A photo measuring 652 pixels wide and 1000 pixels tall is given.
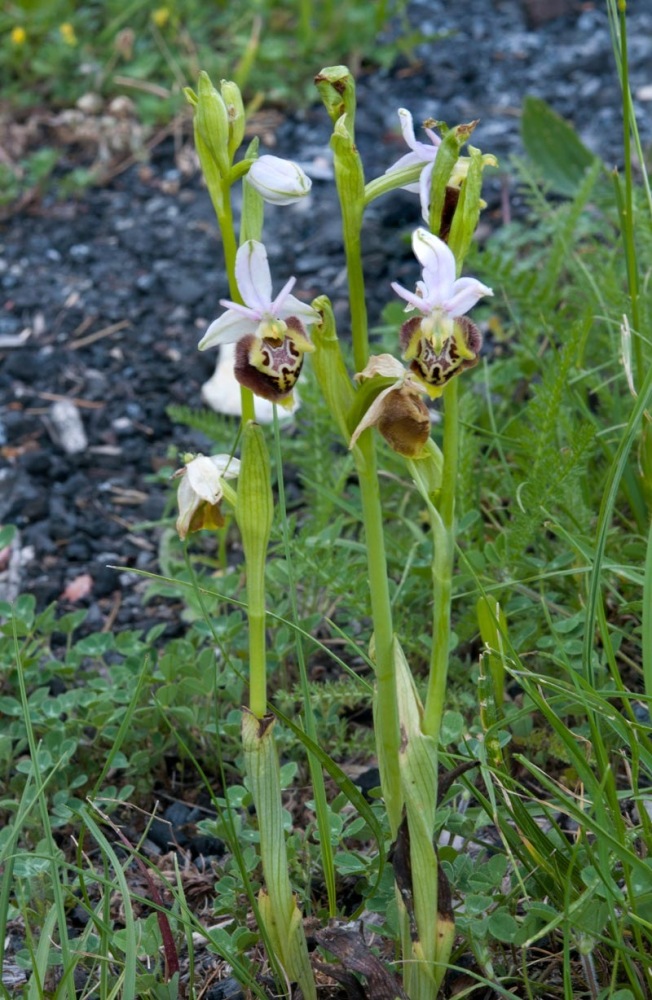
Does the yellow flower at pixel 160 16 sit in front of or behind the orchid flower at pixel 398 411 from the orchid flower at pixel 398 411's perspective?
behind
